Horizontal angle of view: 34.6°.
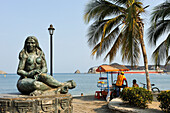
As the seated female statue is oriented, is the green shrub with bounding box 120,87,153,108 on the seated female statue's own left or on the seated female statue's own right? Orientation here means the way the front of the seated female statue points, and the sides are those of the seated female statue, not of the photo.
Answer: on the seated female statue's own left

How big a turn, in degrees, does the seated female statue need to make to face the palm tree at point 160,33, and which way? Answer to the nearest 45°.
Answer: approximately 135° to its left

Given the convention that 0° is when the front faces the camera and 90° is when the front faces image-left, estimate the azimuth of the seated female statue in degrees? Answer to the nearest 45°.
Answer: approximately 0°

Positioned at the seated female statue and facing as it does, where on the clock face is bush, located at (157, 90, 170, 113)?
The bush is roughly at 9 o'clock from the seated female statue.

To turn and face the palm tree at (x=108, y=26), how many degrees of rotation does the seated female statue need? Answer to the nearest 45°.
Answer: approximately 135° to its left
